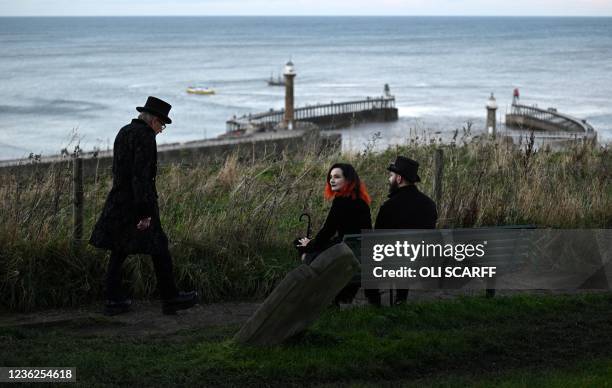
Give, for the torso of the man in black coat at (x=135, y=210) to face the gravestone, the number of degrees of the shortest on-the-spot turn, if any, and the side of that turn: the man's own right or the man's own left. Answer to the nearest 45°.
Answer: approximately 45° to the man's own right

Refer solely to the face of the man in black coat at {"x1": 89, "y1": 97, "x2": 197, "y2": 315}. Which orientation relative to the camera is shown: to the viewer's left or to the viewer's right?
to the viewer's right

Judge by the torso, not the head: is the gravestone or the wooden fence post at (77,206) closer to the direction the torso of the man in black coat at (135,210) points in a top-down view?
the gravestone

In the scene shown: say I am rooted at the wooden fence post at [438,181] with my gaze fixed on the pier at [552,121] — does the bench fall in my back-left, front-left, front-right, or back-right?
back-right

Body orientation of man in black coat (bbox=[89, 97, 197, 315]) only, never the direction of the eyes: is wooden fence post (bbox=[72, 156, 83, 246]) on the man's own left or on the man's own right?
on the man's own left

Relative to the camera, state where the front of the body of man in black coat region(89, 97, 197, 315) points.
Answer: to the viewer's right

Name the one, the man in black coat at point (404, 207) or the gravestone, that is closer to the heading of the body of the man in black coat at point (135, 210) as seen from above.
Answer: the man in black coat

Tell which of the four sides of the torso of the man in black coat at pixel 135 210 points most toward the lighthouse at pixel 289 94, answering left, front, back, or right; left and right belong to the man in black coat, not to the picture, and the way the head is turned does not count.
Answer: left
